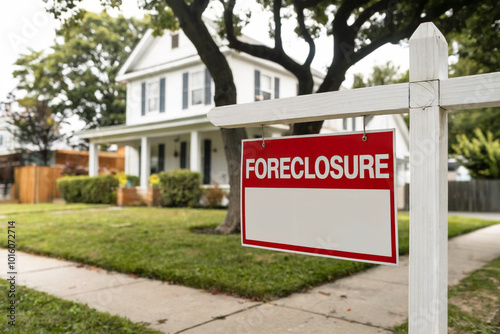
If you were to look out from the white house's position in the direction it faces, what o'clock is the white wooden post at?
The white wooden post is roughly at 10 o'clock from the white house.

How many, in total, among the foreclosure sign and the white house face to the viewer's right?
0

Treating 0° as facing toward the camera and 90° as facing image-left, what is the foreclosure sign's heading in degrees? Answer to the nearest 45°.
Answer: approximately 45°

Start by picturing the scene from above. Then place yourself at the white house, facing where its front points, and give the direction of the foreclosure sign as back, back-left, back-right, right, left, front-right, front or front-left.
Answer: front-left

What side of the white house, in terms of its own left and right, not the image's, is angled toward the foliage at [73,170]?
right

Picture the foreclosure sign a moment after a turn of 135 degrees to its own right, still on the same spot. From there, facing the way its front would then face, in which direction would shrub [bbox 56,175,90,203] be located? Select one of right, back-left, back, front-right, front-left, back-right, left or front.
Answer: front-left

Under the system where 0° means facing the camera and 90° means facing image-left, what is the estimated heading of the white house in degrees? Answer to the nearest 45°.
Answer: approximately 45°

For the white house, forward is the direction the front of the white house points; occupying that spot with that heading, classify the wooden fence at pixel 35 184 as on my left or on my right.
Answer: on my right

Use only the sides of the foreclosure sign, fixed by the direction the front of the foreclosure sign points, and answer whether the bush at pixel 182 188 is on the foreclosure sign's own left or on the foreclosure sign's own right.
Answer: on the foreclosure sign's own right
